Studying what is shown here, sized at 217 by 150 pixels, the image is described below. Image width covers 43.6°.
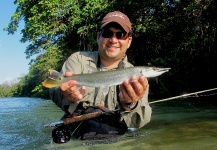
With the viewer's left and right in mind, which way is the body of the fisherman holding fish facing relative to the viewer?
facing the viewer

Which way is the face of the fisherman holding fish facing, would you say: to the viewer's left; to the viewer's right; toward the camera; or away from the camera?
toward the camera
